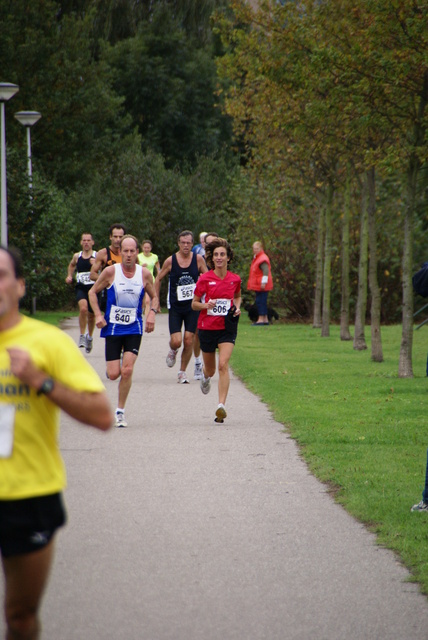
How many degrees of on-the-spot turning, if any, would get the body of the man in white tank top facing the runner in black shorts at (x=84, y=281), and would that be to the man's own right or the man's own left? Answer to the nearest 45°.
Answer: approximately 180°

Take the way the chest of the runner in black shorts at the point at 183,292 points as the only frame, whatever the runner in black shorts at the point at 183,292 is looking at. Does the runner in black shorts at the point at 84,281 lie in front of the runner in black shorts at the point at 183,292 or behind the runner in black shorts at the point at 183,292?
behind

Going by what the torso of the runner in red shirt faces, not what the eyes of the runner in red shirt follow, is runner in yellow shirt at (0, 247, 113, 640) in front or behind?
in front

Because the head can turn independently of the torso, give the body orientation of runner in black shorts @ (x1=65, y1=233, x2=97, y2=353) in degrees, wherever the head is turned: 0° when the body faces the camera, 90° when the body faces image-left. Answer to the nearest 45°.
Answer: approximately 0°

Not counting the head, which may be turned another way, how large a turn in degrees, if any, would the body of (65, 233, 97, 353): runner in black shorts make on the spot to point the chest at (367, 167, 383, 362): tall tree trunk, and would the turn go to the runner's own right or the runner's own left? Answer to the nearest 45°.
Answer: approximately 90° to the runner's own left

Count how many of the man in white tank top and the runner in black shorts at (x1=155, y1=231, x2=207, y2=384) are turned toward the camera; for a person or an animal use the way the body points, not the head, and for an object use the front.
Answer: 2

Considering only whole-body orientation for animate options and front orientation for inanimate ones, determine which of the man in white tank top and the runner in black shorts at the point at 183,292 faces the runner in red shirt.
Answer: the runner in black shorts

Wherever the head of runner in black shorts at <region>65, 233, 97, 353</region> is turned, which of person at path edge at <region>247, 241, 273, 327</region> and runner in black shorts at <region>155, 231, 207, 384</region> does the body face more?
the runner in black shorts

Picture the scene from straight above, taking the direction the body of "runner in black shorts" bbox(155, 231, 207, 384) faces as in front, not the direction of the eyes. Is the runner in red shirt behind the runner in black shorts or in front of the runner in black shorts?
in front

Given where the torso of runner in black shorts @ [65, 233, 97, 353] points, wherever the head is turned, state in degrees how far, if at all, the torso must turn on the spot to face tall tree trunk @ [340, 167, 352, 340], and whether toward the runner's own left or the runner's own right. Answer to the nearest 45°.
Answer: approximately 135° to the runner's own left
